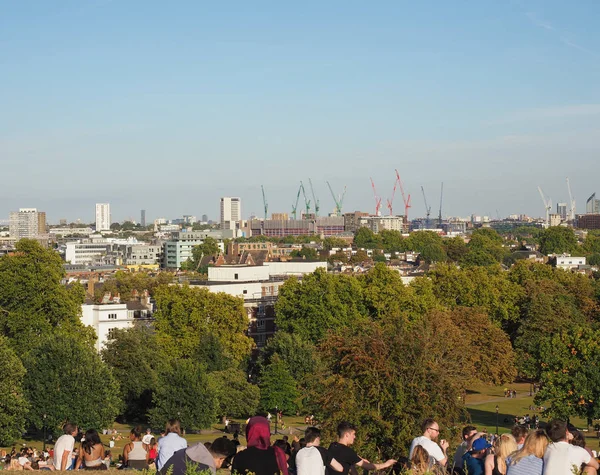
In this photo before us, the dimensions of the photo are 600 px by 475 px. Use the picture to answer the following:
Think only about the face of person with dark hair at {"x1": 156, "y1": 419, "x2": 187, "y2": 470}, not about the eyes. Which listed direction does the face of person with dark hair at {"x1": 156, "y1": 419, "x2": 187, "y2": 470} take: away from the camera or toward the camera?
away from the camera

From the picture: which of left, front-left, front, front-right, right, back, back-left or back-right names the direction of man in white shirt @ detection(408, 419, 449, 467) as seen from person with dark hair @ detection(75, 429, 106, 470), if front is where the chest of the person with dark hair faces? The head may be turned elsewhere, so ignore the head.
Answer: back-right

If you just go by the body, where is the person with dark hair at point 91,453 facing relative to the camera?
away from the camera

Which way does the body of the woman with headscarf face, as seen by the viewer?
away from the camera

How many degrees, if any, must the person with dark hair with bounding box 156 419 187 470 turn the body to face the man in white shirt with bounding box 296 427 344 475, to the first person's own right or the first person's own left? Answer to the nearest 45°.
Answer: approximately 135° to the first person's own right

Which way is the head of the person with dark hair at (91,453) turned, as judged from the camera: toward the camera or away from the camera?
away from the camera

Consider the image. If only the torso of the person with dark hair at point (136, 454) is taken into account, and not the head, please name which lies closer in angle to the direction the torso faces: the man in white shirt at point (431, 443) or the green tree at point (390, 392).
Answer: the green tree

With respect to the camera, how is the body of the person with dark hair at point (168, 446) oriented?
away from the camera

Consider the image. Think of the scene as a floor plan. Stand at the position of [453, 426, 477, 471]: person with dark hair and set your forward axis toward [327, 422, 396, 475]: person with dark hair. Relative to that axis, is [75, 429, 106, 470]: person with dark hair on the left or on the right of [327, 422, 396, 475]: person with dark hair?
right

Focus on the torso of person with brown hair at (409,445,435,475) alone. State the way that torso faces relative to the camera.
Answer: away from the camera

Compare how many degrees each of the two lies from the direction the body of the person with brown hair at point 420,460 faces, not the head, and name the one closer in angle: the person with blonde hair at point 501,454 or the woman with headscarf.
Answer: the person with blonde hair
